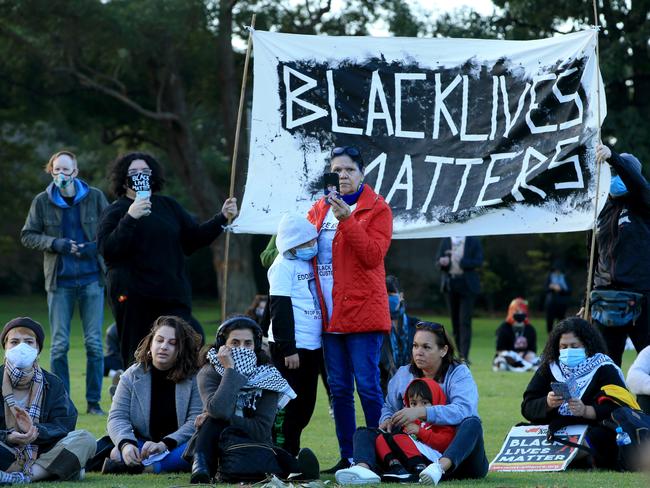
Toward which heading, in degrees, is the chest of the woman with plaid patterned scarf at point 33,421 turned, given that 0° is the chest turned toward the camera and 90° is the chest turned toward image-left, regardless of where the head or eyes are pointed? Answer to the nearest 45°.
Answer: approximately 0°

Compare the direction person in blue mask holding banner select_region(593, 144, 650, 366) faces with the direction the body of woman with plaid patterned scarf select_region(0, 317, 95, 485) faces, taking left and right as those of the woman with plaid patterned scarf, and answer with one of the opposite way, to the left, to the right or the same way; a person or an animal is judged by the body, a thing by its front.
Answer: to the right

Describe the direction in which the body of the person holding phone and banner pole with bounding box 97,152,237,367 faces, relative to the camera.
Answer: toward the camera

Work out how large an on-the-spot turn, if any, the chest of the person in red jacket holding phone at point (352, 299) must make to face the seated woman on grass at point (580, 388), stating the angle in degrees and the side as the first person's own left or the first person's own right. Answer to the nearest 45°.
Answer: approximately 135° to the first person's own left

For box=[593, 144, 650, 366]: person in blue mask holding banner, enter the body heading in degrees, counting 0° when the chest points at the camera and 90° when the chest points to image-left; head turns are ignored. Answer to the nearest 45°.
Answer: approximately 45°

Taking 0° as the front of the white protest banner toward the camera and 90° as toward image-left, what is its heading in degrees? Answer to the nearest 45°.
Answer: approximately 0°

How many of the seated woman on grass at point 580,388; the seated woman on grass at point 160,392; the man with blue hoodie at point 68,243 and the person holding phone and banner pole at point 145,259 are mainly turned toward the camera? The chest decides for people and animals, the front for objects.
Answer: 4

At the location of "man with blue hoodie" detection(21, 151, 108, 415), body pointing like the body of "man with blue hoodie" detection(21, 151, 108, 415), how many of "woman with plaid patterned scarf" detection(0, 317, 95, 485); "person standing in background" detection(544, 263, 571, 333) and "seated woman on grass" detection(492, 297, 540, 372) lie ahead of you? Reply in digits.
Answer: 1

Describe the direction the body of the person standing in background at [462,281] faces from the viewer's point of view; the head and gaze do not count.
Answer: toward the camera

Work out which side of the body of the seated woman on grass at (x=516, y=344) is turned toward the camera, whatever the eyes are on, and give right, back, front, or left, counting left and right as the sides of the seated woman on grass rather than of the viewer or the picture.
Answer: front
